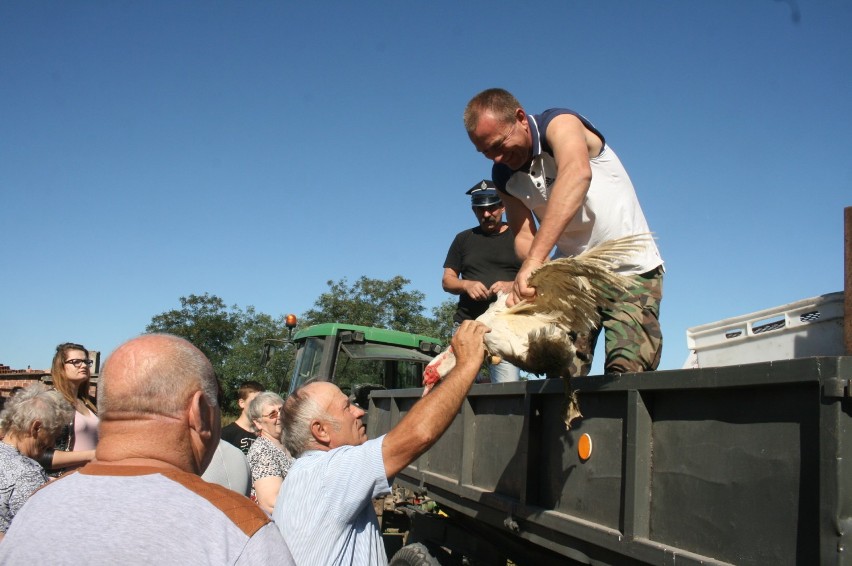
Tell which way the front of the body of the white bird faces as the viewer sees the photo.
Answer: to the viewer's left

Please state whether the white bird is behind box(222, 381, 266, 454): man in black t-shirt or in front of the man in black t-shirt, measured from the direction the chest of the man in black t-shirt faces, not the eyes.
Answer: in front

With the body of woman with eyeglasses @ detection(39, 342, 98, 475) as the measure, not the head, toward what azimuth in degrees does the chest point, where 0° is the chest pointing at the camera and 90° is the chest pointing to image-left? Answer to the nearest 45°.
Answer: approximately 315°

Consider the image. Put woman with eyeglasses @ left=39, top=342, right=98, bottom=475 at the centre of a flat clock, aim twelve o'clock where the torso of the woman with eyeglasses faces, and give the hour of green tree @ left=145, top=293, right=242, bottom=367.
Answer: The green tree is roughly at 8 o'clock from the woman with eyeglasses.

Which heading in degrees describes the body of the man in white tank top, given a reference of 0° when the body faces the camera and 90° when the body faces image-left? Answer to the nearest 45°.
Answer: approximately 45°

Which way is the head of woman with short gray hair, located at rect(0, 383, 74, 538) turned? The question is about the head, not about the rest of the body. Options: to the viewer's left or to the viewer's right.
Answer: to the viewer's right

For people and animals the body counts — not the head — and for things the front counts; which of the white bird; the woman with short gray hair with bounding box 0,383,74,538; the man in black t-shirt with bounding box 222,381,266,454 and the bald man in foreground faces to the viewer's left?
the white bird

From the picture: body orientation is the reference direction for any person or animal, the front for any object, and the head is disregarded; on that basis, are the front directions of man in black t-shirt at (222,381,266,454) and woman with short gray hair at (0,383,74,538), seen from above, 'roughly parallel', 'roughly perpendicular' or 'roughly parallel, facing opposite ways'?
roughly perpendicular

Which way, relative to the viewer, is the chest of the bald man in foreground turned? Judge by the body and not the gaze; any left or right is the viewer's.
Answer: facing away from the viewer and to the right of the viewer

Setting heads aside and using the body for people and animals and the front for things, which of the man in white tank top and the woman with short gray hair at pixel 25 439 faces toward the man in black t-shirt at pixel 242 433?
the woman with short gray hair

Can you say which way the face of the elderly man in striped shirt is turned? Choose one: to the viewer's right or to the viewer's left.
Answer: to the viewer's right

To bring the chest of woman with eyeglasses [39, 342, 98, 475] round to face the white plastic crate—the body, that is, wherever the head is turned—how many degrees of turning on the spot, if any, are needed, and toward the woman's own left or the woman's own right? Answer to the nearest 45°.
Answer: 0° — they already face it

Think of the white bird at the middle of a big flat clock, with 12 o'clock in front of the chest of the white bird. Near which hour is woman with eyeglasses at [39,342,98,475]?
The woman with eyeglasses is roughly at 1 o'clock from the white bird.
